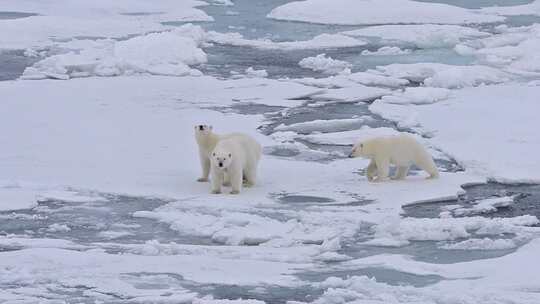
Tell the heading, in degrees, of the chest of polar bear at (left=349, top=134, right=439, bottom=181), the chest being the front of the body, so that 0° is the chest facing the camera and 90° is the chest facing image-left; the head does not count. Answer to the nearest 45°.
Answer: approximately 90°

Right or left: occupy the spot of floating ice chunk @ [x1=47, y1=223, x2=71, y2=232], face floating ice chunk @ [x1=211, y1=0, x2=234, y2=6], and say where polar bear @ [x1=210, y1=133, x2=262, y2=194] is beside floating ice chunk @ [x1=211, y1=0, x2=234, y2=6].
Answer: right

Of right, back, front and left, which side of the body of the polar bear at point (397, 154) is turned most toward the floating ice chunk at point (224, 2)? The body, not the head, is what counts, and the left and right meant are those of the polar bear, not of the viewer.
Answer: right

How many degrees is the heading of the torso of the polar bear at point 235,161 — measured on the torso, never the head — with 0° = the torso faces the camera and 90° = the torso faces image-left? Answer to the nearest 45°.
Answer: approximately 45°

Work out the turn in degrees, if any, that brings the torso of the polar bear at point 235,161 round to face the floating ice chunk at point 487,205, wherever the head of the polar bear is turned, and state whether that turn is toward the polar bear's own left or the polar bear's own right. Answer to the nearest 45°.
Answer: approximately 135° to the polar bear's own left

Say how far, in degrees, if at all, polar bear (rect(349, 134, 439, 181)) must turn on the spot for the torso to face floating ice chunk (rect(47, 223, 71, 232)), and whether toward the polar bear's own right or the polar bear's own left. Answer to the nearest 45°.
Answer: approximately 45° to the polar bear's own left

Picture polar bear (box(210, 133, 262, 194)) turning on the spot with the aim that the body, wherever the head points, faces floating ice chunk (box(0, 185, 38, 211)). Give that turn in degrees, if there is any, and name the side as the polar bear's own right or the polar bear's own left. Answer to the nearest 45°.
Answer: approximately 45° to the polar bear's own right

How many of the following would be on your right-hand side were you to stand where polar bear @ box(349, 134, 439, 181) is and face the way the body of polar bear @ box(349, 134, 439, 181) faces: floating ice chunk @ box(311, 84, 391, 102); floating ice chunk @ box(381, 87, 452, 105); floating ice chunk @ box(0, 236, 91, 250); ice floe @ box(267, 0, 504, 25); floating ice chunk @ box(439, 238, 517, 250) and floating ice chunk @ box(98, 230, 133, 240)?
3
